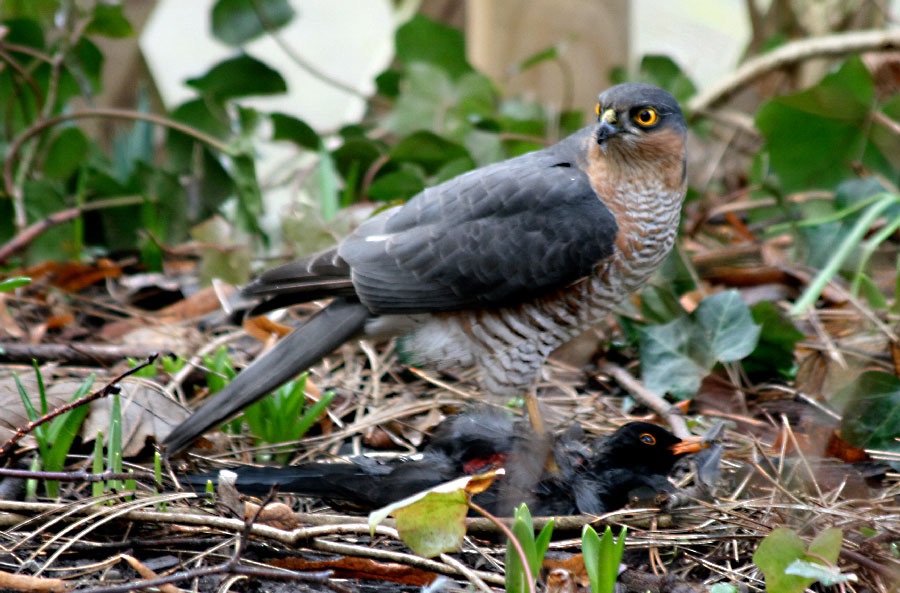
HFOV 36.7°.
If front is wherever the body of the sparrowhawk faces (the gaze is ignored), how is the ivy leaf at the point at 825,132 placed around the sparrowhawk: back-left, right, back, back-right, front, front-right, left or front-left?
front-left

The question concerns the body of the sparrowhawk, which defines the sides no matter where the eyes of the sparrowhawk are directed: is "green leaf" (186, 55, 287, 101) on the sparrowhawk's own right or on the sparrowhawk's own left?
on the sparrowhawk's own left

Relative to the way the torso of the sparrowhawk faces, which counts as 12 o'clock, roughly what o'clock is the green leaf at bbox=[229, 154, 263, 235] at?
The green leaf is roughly at 8 o'clock from the sparrowhawk.

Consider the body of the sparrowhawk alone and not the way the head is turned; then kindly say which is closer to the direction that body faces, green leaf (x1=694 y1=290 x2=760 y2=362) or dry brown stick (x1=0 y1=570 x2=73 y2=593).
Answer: the green leaf

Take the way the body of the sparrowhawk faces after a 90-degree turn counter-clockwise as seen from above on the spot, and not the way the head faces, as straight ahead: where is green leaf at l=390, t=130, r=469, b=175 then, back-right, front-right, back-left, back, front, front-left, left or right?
front

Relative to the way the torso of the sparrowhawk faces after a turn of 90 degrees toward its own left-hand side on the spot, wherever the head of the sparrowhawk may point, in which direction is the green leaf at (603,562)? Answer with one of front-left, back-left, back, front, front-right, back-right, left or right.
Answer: back

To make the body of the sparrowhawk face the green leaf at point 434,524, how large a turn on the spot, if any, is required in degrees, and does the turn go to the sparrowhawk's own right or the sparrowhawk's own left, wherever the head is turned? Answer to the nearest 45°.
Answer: approximately 90° to the sparrowhawk's own right

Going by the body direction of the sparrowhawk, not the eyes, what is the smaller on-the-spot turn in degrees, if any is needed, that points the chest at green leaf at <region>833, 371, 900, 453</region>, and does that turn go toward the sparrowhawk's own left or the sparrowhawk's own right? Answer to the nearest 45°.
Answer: approximately 45° to the sparrowhawk's own right

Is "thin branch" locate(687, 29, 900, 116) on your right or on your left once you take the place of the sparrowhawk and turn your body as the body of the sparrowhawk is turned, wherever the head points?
on your left

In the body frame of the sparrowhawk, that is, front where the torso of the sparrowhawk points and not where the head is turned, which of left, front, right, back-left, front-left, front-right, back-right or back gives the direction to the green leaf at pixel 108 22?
back-left

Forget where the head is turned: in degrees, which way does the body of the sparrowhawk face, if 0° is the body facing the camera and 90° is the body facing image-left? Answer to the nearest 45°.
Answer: approximately 270°

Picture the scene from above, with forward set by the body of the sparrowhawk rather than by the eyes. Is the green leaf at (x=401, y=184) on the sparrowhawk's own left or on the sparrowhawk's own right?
on the sparrowhawk's own left
